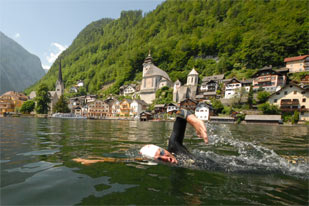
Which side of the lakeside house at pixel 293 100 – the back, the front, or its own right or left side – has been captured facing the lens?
front

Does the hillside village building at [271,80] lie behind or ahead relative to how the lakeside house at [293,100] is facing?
behind

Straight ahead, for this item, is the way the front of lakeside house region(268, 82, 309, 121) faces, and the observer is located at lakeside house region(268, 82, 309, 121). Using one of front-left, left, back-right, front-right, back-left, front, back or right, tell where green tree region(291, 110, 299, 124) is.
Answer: front

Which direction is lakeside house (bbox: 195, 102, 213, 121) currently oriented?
toward the camera

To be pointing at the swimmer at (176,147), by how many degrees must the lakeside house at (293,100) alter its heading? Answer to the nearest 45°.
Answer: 0° — it already faces them

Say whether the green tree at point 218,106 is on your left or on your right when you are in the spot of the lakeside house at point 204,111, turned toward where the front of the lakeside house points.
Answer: on your left

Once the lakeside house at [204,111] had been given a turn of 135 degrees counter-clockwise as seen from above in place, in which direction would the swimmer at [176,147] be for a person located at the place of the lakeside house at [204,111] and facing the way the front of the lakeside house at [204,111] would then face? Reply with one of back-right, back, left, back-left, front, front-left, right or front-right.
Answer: back-right

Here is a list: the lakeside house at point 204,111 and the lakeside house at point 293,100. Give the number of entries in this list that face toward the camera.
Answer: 2

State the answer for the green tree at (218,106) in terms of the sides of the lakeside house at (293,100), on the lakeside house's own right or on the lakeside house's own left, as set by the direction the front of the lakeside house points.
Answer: on the lakeside house's own right

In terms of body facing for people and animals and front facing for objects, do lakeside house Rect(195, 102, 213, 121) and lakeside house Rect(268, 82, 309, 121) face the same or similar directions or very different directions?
same or similar directions

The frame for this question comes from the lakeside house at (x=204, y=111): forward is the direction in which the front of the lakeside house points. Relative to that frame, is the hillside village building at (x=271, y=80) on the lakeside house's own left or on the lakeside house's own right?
on the lakeside house's own left
